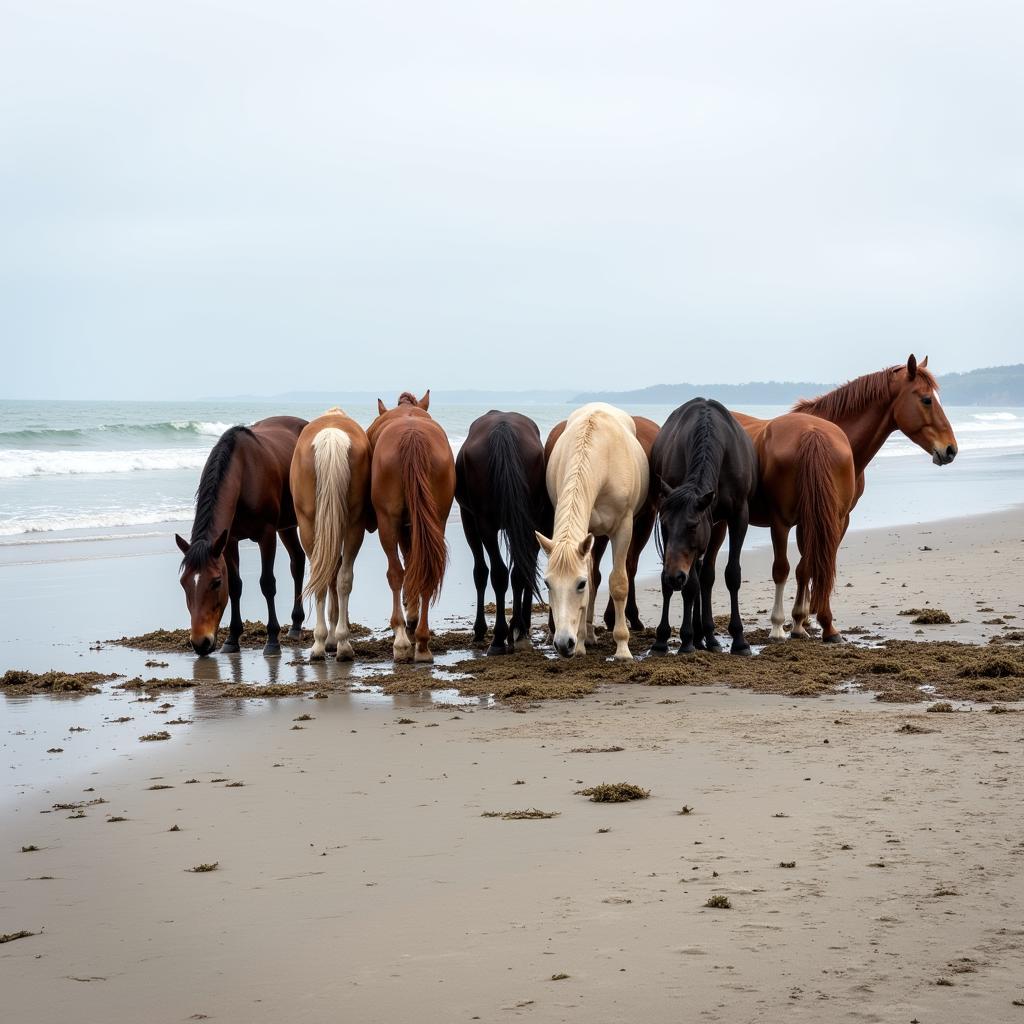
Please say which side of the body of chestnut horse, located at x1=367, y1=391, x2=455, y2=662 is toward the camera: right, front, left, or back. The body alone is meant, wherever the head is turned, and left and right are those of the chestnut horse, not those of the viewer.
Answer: back

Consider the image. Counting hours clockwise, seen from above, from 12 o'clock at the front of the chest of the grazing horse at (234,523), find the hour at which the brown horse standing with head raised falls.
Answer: The brown horse standing with head raised is roughly at 8 o'clock from the grazing horse.

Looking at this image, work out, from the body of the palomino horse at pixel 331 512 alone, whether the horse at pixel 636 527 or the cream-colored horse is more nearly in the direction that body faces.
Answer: the horse

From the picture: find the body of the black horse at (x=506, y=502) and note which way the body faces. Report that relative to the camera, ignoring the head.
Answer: away from the camera

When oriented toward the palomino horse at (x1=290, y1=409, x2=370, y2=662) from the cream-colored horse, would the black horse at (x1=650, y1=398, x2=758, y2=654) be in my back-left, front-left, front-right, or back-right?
back-right

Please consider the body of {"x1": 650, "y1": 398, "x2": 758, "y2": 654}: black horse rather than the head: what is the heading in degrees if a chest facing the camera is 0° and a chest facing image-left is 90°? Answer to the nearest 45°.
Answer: approximately 0°

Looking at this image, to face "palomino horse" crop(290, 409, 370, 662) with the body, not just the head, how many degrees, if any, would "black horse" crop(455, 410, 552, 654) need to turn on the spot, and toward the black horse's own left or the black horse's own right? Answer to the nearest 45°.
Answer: approximately 90° to the black horse's own left

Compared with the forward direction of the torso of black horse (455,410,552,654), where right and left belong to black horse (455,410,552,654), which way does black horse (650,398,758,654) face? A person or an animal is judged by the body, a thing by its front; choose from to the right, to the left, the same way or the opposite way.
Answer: the opposite way

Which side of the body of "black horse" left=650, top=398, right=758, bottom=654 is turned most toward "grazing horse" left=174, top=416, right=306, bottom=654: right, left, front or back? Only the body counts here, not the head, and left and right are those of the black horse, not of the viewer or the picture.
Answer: right

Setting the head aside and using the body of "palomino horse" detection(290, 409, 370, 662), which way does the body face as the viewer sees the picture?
away from the camera

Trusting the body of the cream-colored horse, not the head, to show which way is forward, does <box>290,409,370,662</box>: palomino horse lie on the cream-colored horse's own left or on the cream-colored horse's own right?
on the cream-colored horse's own right

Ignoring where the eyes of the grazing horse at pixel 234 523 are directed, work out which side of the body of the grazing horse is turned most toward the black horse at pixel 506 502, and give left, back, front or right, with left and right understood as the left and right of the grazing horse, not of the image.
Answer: left

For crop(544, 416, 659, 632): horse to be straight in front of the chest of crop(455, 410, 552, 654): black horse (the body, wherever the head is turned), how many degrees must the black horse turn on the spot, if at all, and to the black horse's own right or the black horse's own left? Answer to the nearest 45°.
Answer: approximately 45° to the black horse's own right
